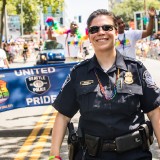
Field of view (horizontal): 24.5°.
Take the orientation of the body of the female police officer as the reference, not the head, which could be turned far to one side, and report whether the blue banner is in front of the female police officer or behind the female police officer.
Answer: behind

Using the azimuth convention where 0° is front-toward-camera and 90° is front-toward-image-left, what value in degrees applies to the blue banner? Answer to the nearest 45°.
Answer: approximately 0°

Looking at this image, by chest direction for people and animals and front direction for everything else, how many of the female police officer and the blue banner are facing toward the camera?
2

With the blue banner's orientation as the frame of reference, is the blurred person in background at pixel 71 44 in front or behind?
behind

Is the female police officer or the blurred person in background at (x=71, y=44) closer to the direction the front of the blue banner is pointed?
the female police officer

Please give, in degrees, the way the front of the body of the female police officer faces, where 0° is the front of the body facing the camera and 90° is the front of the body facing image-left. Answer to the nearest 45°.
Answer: approximately 0°

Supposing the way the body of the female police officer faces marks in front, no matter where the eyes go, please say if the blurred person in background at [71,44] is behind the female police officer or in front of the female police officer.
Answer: behind
